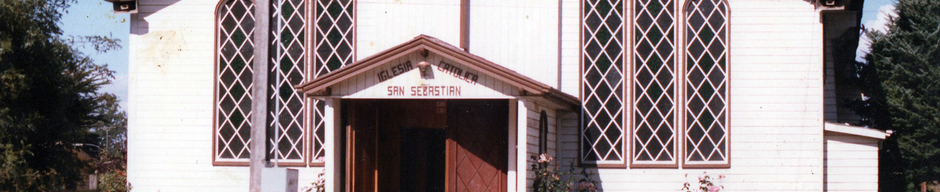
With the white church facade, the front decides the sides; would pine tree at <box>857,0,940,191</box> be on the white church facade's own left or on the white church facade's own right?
on the white church facade's own left

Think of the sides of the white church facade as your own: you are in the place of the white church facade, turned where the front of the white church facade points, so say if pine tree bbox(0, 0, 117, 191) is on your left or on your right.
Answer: on your right

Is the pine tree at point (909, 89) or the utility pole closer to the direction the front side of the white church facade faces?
the utility pole

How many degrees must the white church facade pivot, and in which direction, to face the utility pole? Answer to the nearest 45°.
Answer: approximately 45° to its right

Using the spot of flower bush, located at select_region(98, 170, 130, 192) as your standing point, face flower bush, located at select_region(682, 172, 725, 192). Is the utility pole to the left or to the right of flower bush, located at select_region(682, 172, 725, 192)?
right

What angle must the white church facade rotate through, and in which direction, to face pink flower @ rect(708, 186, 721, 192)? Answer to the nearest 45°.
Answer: approximately 90° to its left

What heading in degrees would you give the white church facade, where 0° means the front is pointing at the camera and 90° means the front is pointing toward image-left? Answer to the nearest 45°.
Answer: approximately 0°
